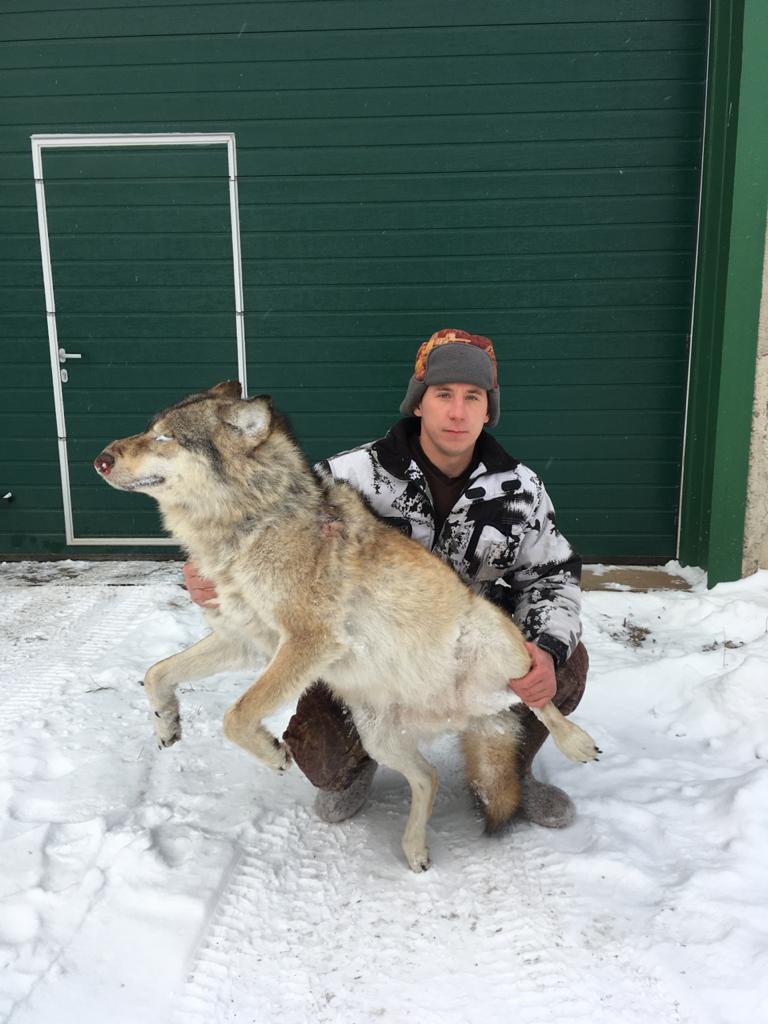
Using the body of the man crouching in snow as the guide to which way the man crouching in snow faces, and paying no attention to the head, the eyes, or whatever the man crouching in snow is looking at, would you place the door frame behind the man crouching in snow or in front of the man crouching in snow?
behind

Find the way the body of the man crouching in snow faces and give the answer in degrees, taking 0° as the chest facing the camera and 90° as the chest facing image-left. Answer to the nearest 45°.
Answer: approximately 0°
